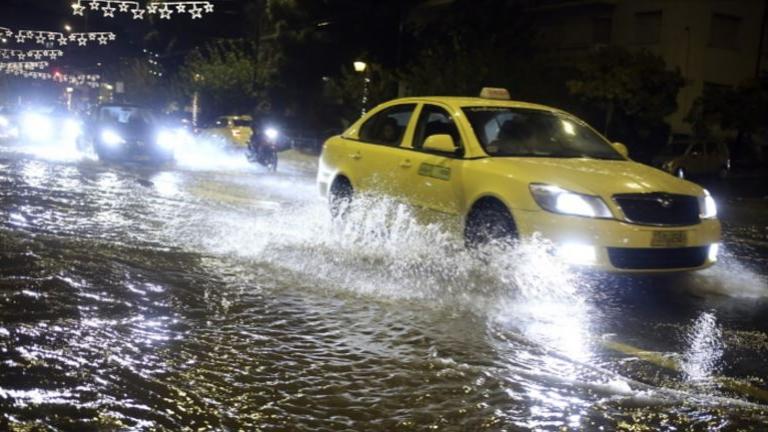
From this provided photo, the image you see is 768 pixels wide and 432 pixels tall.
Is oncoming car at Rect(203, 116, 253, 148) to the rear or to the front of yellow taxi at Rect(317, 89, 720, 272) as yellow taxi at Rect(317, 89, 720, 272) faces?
to the rear

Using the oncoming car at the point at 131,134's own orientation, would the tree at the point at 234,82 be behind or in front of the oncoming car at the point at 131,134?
behind

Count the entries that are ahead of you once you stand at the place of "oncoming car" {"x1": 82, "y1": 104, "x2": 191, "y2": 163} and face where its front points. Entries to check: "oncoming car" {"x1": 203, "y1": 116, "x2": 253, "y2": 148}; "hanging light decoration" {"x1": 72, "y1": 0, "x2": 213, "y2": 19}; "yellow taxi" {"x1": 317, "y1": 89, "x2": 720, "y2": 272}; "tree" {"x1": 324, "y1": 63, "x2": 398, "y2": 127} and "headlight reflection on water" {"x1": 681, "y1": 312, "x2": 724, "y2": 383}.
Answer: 2

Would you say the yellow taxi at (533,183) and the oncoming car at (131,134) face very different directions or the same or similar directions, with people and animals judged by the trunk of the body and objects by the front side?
same or similar directions

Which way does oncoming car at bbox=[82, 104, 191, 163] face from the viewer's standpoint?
toward the camera

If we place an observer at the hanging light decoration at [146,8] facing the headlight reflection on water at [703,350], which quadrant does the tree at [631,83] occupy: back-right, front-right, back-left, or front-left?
front-left

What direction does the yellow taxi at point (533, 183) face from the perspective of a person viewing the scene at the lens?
facing the viewer and to the right of the viewer

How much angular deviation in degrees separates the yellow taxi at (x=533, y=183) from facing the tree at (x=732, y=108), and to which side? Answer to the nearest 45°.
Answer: approximately 135° to its left

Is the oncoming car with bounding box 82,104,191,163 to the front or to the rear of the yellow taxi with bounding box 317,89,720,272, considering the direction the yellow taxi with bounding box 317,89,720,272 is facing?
to the rear

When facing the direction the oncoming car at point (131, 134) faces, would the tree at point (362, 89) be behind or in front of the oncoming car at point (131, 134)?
behind

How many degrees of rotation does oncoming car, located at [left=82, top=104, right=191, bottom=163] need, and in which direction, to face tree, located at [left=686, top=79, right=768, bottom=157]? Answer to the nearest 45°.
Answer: approximately 90° to its left

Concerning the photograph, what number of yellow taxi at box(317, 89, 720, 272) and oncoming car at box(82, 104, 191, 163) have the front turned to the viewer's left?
0
